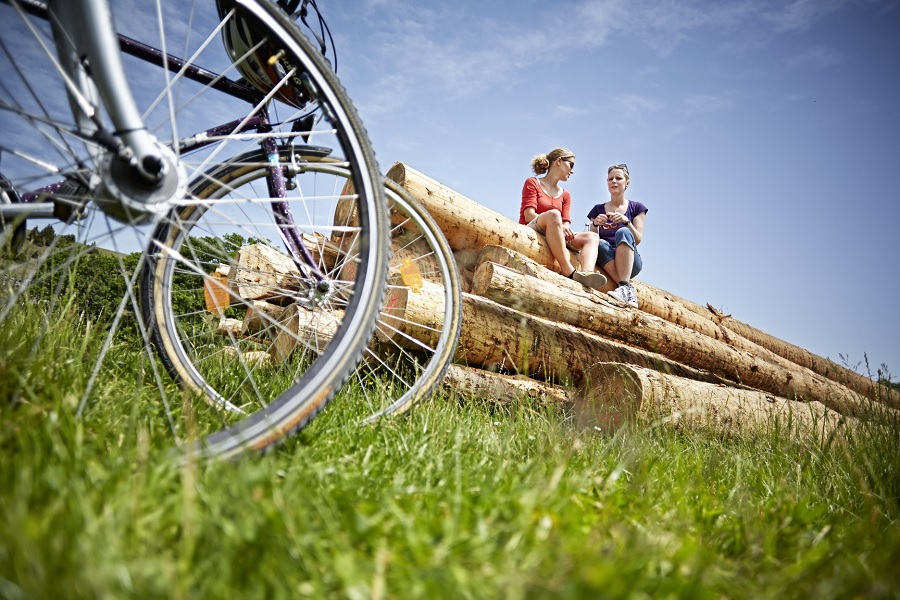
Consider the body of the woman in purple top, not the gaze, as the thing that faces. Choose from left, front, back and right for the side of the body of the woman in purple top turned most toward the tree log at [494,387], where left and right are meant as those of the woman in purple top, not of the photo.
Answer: front

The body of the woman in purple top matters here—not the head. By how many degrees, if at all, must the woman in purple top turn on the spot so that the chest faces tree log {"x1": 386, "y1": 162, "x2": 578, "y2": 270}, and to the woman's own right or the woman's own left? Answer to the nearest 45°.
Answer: approximately 45° to the woman's own right

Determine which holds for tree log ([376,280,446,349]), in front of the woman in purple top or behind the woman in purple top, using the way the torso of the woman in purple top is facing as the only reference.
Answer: in front

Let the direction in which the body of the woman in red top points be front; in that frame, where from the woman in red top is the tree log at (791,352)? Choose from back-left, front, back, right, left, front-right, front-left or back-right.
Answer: left

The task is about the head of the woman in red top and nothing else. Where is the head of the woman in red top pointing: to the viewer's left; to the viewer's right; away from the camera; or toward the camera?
to the viewer's right

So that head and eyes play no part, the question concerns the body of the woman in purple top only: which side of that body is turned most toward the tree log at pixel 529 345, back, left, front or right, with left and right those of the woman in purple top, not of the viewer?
front

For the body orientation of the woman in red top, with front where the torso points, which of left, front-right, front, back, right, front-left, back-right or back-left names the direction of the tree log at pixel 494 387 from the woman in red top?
front-right
